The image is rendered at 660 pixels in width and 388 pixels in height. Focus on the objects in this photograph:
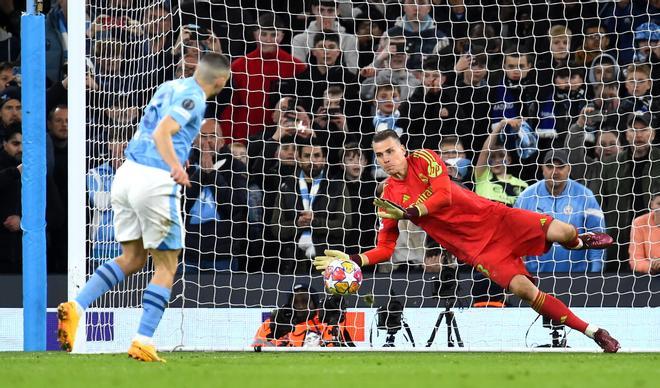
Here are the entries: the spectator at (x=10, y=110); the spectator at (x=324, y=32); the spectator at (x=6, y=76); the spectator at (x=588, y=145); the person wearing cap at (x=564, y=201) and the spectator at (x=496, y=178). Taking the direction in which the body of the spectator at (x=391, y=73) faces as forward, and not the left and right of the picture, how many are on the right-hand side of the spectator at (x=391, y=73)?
3

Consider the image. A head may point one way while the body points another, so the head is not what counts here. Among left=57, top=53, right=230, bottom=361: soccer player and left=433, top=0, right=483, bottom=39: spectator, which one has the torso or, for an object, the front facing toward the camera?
the spectator

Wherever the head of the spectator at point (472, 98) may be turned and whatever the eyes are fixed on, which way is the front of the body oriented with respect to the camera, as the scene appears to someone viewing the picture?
toward the camera

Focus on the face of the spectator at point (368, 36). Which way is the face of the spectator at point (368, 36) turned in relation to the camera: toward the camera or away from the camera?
toward the camera

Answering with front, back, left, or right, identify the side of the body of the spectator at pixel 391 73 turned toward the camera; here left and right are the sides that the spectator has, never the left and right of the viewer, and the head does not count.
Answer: front

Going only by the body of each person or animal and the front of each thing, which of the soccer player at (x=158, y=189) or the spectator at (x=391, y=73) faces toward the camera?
the spectator

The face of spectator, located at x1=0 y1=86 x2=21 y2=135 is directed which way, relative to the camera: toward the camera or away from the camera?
toward the camera

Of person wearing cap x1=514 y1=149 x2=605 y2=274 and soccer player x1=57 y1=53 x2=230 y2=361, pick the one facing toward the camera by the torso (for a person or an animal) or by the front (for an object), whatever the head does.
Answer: the person wearing cap

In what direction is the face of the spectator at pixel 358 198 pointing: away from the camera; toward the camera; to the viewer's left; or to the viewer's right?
toward the camera

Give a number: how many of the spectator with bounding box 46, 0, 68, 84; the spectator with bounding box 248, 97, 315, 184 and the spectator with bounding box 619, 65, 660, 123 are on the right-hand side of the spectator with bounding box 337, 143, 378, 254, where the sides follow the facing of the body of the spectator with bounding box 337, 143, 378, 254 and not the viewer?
2

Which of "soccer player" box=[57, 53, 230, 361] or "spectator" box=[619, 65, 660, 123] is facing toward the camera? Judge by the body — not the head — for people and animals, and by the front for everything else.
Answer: the spectator

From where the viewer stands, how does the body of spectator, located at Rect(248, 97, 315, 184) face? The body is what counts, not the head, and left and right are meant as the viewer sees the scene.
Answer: facing the viewer and to the right of the viewer

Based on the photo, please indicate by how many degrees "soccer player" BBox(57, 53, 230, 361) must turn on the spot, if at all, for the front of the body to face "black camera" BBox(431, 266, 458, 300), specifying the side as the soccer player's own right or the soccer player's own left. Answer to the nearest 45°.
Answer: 0° — they already face it

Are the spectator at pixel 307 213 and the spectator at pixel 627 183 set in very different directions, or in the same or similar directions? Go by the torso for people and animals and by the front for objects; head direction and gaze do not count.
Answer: same or similar directions

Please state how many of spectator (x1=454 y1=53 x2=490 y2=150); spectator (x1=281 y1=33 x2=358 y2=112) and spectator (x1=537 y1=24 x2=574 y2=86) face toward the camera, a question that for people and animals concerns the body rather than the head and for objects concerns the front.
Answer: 3

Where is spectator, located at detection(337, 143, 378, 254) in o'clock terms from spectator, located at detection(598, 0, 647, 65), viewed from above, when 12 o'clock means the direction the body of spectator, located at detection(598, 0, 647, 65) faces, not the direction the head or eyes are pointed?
spectator, located at detection(337, 143, 378, 254) is roughly at 2 o'clock from spectator, located at detection(598, 0, 647, 65).

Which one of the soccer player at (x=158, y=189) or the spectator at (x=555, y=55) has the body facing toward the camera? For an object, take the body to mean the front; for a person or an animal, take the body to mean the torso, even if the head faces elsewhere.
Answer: the spectator

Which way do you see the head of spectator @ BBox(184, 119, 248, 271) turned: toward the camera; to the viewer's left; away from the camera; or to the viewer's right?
toward the camera

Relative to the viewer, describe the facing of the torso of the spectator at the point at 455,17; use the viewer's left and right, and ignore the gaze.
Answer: facing the viewer
